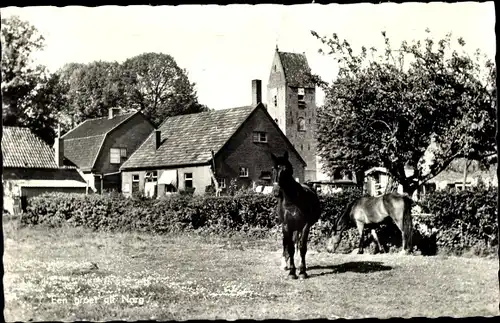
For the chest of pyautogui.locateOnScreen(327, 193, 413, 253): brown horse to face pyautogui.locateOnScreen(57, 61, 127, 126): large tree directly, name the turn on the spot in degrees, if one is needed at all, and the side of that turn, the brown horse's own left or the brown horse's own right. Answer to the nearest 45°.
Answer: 0° — it already faces it

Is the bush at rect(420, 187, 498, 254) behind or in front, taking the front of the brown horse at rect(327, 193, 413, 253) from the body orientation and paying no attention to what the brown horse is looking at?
behind

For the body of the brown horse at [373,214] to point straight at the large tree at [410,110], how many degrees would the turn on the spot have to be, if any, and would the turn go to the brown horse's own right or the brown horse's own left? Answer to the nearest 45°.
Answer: approximately 135° to the brown horse's own right

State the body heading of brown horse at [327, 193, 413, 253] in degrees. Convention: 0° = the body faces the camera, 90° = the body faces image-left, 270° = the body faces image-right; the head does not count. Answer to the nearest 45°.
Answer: approximately 90°

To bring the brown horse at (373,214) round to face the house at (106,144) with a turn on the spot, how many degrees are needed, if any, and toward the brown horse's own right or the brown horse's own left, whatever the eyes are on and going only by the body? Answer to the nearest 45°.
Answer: approximately 45° to the brown horse's own right
